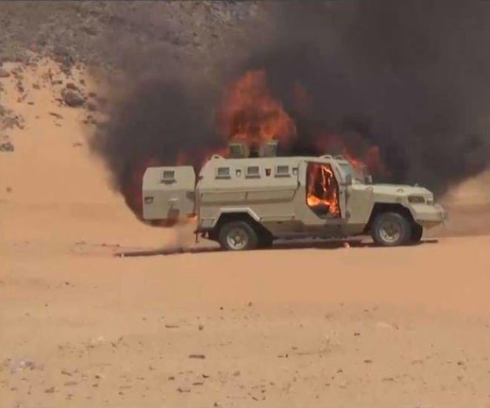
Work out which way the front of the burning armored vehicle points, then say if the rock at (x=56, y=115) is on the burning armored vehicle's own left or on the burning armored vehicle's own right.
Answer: on the burning armored vehicle's own left

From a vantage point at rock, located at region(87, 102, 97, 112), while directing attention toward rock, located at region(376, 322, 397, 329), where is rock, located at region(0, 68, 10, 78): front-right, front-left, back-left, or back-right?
back-right

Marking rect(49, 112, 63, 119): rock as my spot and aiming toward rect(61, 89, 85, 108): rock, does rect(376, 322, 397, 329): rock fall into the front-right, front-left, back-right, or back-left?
back-right

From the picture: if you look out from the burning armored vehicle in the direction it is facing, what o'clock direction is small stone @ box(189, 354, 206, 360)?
The small stone is roughly at 3 o'clock from the burning armored vehicle.

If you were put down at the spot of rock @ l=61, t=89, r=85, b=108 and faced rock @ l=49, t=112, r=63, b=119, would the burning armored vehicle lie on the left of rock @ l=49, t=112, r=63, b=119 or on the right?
left

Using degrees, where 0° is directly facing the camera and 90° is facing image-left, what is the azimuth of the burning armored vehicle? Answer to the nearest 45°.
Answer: approximately 270°

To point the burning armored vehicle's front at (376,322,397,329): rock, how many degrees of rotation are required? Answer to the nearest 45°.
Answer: approximately 90° to its right
